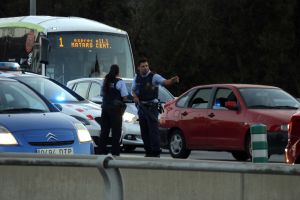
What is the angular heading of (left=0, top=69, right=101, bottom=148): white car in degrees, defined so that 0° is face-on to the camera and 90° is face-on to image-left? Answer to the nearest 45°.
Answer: approximately 315°

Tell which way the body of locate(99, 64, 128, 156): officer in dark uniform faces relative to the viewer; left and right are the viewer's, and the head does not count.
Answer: facing away from the viewer and to the right of the viewer

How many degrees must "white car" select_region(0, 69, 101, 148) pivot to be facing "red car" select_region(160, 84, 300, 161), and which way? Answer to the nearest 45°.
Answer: approximately 45° to its left

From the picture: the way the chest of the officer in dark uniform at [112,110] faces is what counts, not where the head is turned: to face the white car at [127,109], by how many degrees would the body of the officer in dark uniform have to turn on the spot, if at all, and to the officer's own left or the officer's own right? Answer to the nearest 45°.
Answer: approximately 45° to the officer's own left

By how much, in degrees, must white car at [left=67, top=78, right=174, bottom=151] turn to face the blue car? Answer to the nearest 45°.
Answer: approximately 45° to its right
